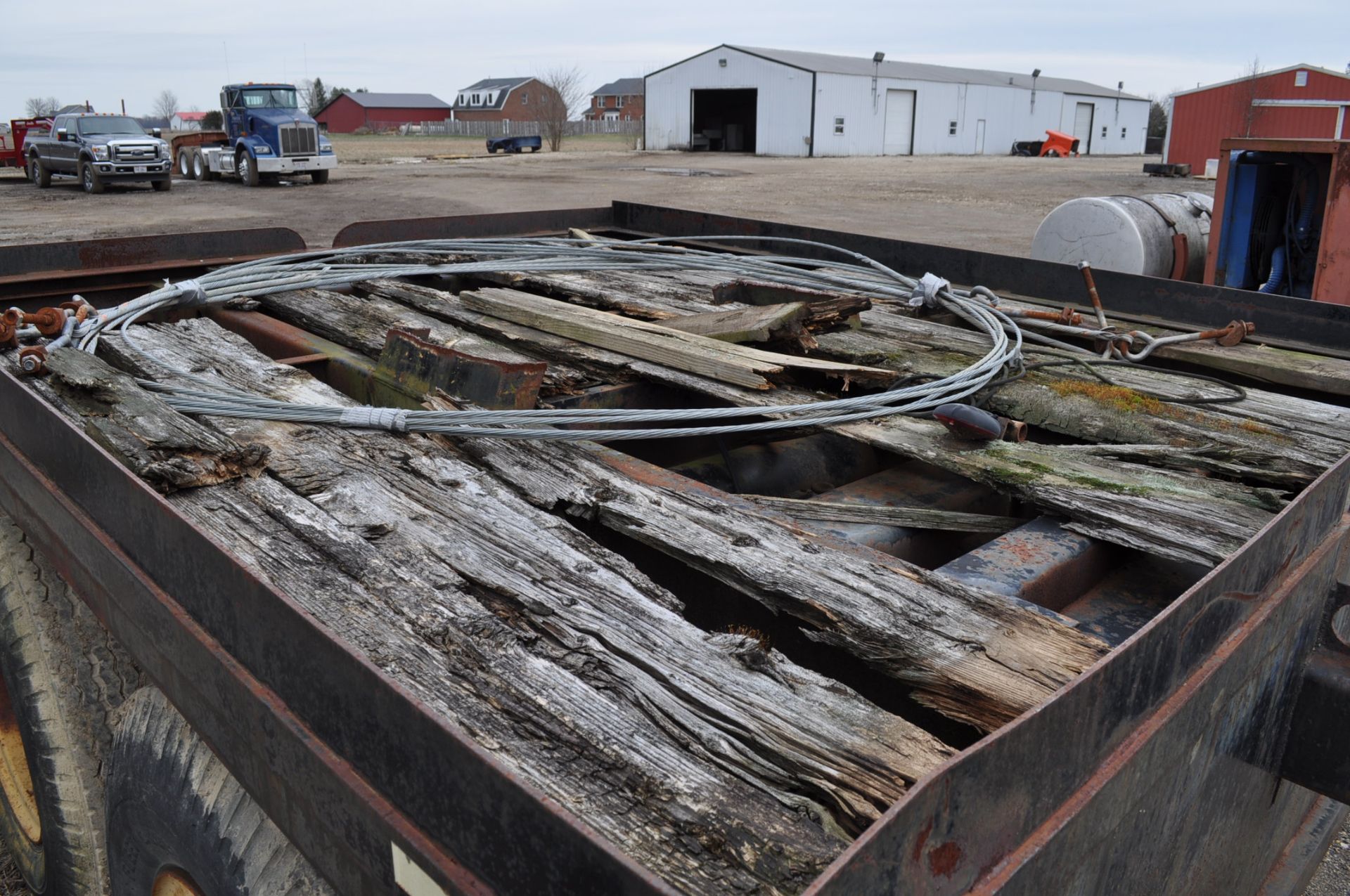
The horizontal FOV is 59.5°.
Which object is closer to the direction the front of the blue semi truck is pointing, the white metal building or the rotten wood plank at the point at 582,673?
the rotten wood plank

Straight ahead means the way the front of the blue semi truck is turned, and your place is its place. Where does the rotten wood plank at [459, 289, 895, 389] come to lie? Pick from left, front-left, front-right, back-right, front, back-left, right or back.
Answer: front-right

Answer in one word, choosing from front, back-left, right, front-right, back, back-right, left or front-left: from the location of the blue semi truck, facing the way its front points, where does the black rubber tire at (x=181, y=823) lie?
front-right

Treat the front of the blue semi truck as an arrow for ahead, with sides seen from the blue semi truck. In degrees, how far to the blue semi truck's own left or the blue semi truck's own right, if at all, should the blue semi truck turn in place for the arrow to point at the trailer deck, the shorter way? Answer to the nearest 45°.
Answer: approximately 45° to the blue semi truck's own right

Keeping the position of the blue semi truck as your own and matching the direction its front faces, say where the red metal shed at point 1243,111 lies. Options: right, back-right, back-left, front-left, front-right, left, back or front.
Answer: front-left

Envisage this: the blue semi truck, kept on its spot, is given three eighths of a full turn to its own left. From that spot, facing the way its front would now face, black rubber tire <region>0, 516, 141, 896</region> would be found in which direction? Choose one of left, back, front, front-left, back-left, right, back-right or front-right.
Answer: back

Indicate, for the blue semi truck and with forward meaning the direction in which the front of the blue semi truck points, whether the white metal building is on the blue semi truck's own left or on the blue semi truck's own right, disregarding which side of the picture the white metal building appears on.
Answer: on the blue semi truck's own left

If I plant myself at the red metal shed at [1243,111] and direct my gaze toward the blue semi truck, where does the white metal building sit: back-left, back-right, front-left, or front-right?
front-right

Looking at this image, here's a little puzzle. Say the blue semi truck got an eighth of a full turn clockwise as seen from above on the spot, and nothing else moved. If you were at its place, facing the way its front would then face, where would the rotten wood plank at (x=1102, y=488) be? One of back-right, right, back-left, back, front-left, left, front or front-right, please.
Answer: front
